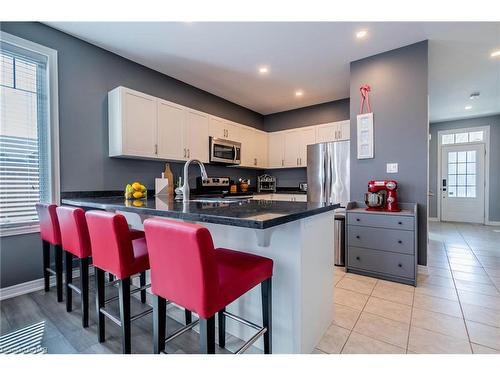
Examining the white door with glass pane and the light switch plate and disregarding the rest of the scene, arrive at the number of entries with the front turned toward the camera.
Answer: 2

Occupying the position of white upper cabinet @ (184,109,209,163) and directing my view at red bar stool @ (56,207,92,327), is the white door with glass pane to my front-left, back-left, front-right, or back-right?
back-left

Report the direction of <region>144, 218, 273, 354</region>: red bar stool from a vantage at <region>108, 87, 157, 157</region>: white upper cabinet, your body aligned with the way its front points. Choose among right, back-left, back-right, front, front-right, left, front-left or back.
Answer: front-right

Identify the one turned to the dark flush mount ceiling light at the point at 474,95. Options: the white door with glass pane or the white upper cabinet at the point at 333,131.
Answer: the white door with glass pane

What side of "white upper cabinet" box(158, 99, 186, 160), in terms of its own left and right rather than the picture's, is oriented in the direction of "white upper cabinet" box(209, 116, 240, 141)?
left

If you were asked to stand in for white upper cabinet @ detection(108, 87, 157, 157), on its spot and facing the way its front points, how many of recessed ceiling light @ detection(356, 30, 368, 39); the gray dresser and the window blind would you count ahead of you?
2

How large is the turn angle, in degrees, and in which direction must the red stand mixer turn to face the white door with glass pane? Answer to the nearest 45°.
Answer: approximately 90° to its right

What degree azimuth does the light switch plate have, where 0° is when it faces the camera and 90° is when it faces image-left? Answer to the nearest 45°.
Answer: approximately 0°

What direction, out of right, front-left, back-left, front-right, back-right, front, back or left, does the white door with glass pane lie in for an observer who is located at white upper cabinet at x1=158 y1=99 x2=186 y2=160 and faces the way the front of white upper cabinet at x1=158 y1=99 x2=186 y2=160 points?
front-left

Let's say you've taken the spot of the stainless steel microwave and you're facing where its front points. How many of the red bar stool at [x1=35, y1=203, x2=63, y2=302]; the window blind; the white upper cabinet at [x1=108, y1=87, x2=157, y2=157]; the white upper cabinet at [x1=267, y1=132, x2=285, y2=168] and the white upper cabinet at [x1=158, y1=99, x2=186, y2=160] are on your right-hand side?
4

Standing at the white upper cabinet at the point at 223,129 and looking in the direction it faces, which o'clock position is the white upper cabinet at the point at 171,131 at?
the white upper cabinet at the point at 171,131 is roughly at 3 o'clock from the white upper cabinet at the point at 223,129.

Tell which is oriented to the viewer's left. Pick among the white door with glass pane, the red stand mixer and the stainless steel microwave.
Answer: the red stand mixer

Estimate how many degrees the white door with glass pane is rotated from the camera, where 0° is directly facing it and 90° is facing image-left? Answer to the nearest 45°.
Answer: approximately 0°
